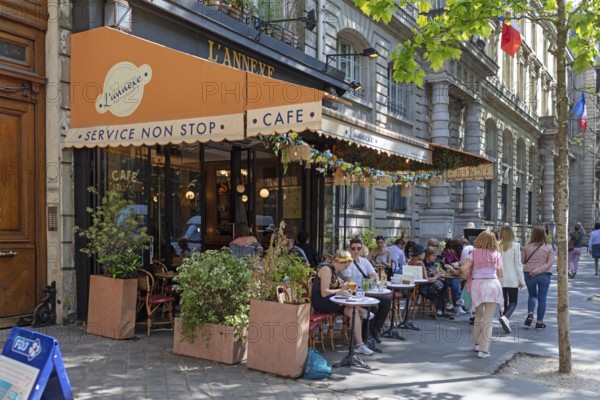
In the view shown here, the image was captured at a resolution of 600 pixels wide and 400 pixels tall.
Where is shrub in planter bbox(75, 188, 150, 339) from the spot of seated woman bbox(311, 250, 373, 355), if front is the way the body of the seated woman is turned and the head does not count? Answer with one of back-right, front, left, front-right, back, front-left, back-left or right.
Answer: back

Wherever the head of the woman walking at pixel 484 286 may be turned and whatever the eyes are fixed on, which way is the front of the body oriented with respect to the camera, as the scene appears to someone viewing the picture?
away from the camera

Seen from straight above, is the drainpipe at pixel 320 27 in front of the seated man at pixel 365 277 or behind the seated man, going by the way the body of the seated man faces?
behind

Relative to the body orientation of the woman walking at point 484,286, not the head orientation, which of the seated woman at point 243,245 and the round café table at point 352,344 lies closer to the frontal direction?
the seated woman

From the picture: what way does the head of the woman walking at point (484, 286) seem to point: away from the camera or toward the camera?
away from the camera

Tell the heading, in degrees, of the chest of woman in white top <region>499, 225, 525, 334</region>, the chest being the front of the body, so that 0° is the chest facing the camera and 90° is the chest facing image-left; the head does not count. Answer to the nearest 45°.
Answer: approximately 180°

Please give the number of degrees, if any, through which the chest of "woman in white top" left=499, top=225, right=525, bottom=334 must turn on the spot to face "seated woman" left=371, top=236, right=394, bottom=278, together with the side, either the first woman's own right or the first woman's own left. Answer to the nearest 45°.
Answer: approximately 45° to the first woman's own left

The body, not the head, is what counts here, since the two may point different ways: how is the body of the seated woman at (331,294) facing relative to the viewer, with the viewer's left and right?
facing to the right of the viewer
